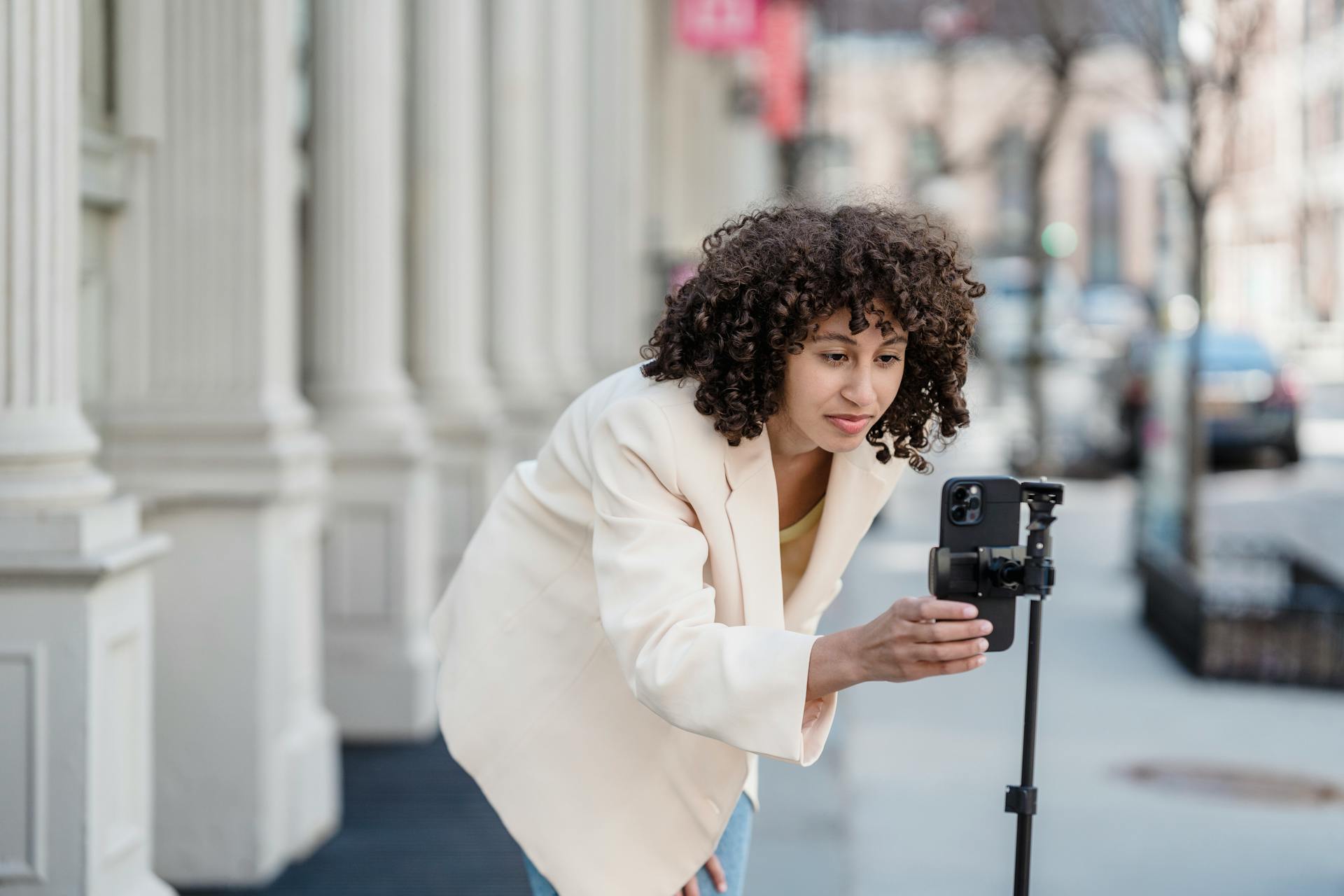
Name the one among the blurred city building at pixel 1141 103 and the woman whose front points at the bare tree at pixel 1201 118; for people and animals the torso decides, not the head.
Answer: the blurred city building

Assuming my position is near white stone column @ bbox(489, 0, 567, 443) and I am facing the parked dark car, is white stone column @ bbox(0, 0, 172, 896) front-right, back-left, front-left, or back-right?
back-right

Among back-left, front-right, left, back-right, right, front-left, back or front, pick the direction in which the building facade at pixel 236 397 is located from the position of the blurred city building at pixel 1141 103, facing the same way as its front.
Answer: front

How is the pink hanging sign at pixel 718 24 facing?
toward the camera

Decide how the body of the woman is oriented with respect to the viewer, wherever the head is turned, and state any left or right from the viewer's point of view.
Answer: facing the viewer and to the right of the viewer

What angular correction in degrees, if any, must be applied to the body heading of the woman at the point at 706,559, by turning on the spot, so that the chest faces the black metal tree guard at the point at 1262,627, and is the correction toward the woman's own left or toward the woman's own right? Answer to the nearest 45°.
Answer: approximately 90° to the woman's own left

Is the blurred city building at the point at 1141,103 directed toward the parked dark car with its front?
yes

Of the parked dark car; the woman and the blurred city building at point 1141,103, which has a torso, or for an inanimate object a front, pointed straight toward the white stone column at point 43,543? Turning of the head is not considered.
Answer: the blurred city building

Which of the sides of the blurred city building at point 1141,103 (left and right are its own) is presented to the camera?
front

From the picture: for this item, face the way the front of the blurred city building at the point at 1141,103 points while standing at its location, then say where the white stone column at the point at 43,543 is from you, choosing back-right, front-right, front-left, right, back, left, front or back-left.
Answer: front

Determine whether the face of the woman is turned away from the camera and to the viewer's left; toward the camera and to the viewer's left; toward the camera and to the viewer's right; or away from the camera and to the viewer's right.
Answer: toward the camera and to the viewer's right

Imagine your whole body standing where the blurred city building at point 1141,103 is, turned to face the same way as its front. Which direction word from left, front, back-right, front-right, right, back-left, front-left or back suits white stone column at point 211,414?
front
